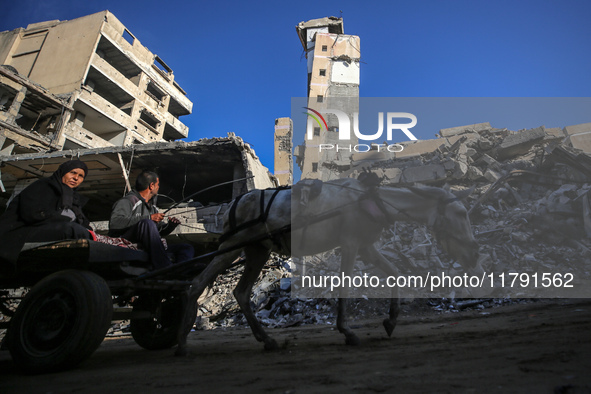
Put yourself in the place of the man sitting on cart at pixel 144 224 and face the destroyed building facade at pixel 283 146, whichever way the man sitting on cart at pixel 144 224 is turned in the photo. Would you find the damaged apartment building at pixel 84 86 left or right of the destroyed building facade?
left

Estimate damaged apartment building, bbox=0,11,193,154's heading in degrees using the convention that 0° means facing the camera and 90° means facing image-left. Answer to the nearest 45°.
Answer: approximately 315°

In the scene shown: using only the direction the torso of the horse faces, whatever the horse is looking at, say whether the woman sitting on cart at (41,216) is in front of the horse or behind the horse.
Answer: behind

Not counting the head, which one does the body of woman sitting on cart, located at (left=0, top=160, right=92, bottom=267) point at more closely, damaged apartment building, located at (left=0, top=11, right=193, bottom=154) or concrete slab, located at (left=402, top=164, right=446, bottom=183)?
the concrete slab

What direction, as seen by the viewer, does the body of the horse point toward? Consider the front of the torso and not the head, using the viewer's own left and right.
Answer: facing to the right of the viewer

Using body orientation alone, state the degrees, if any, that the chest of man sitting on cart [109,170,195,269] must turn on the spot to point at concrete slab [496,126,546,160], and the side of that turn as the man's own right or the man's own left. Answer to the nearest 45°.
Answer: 0° — they already face it

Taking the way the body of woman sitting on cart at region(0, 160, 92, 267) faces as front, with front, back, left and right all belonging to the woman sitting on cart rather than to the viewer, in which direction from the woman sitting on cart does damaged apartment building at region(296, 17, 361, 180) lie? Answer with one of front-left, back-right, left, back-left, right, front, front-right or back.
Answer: left

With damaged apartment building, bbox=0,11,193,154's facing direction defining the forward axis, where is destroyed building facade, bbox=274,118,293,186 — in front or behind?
in front

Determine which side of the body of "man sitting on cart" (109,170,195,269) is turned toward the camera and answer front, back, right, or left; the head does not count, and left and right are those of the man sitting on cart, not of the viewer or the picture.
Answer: right
